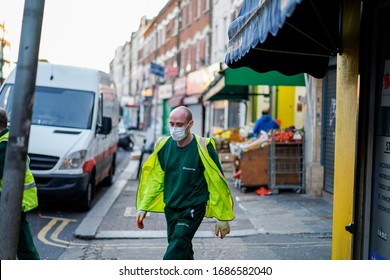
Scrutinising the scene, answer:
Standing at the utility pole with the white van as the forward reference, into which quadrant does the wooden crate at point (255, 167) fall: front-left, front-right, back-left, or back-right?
front-right

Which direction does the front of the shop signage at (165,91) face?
toward the camera

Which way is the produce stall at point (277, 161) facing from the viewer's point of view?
to the viewer's left

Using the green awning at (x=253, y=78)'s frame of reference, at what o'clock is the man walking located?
The man walking is roughly at 9 o'clock from the green awning.

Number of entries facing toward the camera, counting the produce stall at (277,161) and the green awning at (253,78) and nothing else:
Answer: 0

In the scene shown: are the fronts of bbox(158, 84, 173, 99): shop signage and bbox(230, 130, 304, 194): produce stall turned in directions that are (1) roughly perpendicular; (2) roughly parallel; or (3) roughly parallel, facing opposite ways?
roughly perpendicular

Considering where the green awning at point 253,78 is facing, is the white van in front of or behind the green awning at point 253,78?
in front

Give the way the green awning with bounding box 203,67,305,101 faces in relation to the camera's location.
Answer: facing to the left of the viewer
